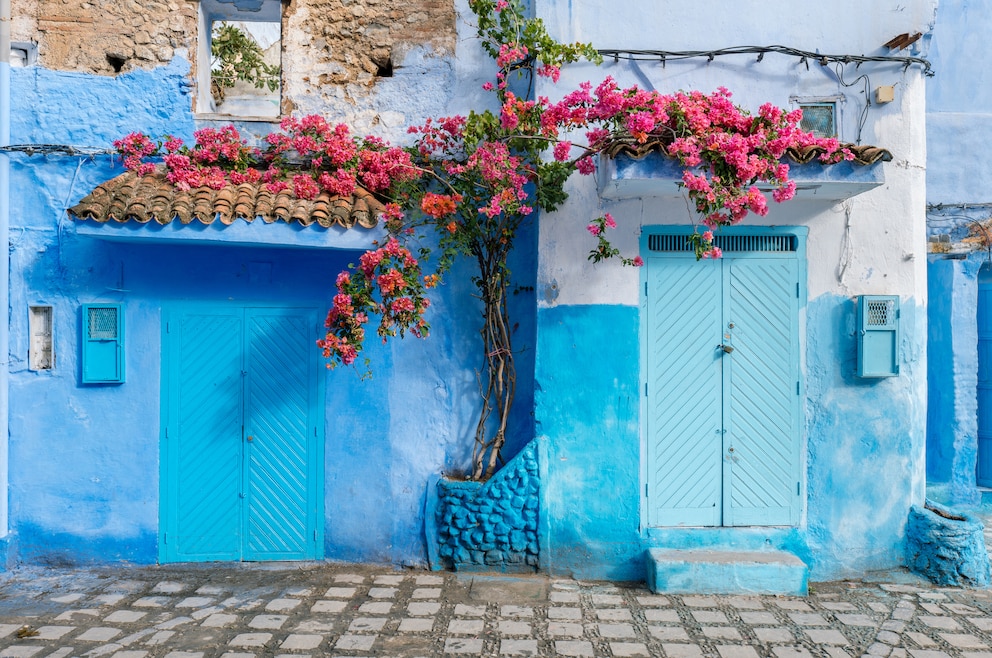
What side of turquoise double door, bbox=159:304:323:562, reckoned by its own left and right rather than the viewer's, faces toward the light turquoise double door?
left

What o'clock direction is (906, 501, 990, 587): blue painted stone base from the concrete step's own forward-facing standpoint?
The blue painted stone base is roughly at 8 o'clock from the concrete step.

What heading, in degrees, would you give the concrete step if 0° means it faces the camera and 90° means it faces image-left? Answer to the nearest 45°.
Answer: approximately 0°

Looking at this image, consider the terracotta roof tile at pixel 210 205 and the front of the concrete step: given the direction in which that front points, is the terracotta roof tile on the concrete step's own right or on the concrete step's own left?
on the concrete step's own right

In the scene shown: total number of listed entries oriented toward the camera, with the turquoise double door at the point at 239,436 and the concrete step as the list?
2

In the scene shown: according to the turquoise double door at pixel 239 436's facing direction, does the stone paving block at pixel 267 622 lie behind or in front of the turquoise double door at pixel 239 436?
in front

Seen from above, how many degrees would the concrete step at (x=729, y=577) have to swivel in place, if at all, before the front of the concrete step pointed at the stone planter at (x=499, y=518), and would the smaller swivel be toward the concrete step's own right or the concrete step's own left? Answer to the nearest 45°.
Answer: approximately 90° to the concrete step's own right

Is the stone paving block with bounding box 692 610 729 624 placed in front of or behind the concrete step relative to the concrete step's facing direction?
in front

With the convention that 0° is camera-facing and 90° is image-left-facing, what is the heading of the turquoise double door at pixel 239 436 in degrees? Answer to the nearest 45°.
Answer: approximately 0°

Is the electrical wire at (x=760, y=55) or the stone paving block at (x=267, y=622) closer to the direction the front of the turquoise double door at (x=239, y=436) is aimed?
the stone paving block

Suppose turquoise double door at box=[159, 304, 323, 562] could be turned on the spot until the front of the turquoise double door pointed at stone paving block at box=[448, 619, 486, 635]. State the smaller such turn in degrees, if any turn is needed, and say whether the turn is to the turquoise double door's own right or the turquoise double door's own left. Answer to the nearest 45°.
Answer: approximately 45° to the turquoise double door's own left

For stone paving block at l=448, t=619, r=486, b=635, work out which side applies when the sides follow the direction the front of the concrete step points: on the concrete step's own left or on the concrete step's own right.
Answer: on the concrete step's own right

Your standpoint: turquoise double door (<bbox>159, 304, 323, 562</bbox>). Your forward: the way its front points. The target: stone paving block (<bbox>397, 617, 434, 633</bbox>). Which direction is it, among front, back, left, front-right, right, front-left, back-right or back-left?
front-left
